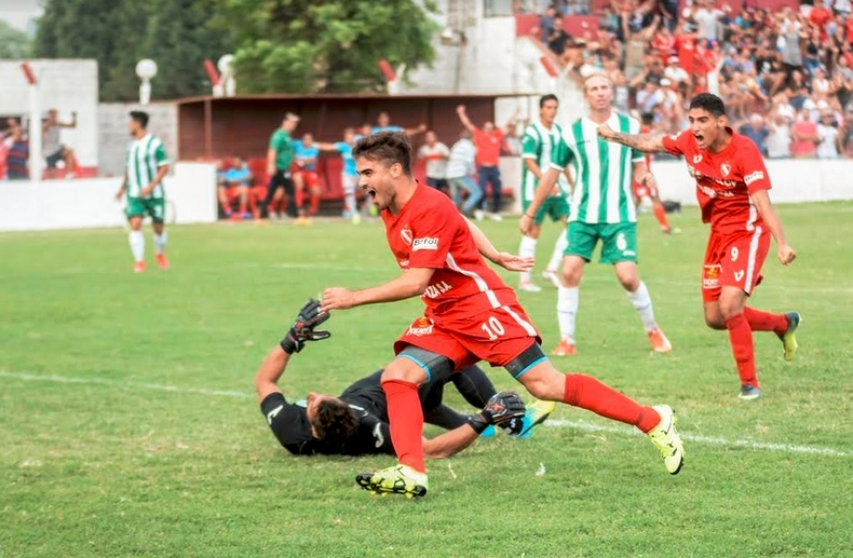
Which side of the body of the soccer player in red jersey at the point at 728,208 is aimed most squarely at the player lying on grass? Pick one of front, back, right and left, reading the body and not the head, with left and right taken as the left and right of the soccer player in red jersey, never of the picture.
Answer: front

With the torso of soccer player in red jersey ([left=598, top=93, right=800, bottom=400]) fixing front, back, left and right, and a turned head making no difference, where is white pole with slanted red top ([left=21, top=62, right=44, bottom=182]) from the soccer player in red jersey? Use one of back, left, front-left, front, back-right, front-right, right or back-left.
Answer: right

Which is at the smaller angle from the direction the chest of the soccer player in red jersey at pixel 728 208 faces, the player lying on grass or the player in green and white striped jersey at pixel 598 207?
the player lying on grass

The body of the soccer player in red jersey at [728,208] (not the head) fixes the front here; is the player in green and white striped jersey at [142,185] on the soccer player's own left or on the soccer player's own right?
on the soccer player's own right

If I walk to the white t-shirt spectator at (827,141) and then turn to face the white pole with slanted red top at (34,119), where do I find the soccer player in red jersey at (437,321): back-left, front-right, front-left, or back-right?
front-left

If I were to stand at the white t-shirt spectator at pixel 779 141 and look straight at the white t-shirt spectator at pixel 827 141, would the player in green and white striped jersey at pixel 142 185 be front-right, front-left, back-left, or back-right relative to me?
back-right

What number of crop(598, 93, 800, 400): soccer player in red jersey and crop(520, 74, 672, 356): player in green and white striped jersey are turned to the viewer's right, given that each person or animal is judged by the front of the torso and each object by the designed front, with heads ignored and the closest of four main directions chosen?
0

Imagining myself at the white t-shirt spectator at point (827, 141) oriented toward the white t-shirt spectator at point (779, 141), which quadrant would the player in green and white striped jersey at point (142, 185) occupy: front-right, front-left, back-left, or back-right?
front-left

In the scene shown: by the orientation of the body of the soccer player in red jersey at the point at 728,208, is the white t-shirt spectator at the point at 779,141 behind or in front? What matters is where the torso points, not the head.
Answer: behind

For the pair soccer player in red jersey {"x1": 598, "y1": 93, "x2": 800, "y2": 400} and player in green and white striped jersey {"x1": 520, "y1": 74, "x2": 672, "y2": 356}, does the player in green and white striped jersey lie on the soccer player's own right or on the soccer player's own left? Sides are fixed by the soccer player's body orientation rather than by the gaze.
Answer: on the soccer player's own right

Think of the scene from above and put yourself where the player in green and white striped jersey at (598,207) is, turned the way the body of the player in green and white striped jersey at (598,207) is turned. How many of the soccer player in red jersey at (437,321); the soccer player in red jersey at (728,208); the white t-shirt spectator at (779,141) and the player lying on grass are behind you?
1

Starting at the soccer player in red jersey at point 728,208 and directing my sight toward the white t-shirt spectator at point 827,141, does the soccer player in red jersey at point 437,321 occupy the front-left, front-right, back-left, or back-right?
back-left

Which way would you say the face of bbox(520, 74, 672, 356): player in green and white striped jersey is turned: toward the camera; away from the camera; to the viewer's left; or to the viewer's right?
toward the camera

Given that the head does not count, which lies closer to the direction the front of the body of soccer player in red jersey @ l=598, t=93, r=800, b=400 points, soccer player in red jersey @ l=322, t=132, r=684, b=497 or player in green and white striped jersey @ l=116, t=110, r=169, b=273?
the soccer player in red jersey

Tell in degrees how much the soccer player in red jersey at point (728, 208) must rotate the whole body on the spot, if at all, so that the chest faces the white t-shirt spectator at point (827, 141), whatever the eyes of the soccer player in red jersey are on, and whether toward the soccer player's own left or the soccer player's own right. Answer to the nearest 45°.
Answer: approximately 135° to the soccer player's own right

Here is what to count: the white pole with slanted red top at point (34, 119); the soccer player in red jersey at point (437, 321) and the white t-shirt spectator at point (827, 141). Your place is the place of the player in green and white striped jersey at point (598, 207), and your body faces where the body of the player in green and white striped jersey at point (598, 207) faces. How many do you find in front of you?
1

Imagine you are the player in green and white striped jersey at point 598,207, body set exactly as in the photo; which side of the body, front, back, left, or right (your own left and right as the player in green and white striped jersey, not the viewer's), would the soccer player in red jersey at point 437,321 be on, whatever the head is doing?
front

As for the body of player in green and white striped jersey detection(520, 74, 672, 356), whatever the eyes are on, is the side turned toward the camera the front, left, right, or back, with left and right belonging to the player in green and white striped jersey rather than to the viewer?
front

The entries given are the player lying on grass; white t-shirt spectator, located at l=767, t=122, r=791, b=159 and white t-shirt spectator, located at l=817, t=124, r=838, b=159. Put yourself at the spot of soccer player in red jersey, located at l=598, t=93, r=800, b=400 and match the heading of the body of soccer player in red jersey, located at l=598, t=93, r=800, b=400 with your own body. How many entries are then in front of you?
1

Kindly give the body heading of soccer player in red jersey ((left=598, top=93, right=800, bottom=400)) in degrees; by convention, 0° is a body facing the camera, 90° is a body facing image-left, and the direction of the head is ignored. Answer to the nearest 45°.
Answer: approximately 45°

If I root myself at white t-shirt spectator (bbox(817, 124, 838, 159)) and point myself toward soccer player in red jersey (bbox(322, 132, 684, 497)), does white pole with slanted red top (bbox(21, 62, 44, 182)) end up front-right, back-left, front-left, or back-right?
front-right
